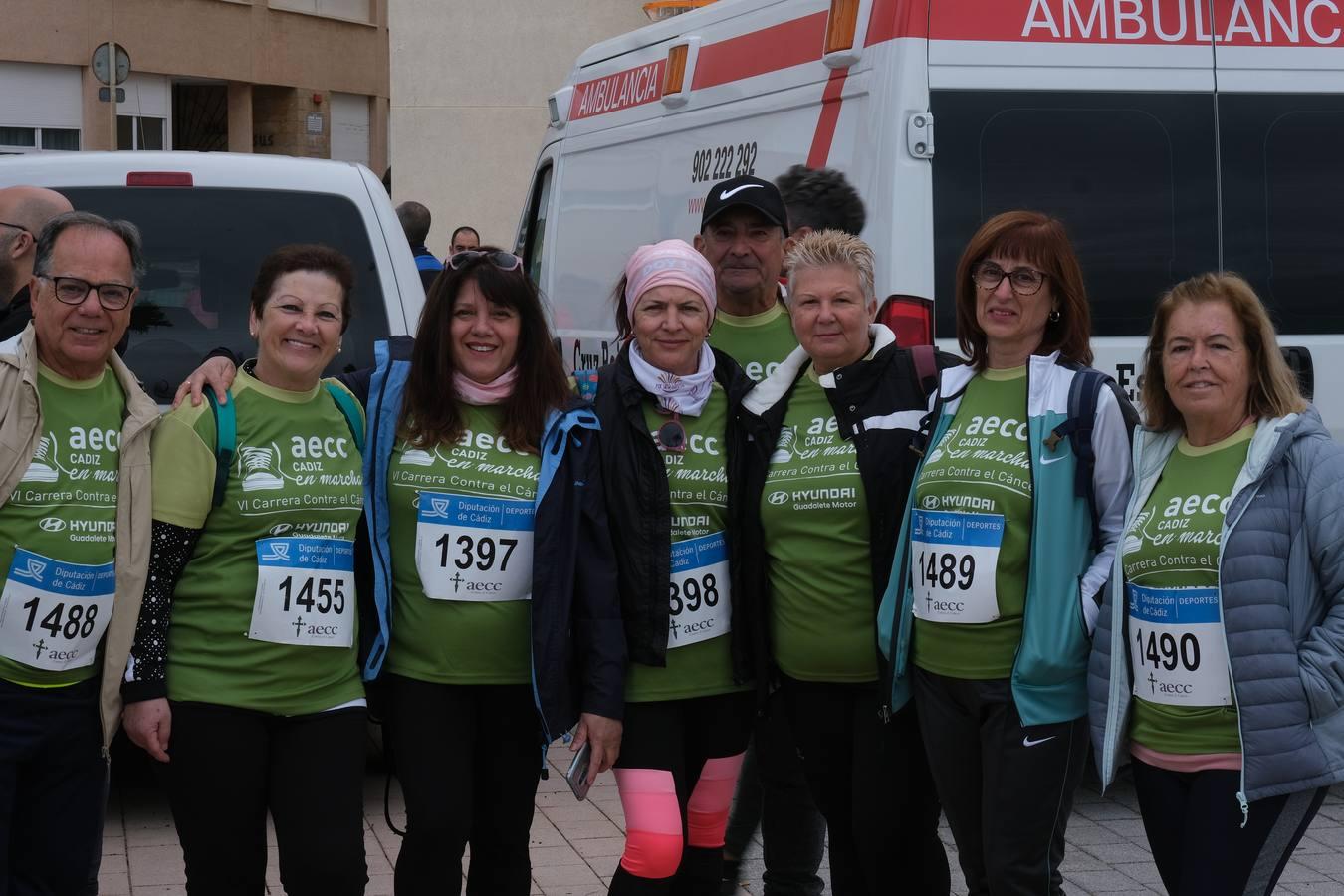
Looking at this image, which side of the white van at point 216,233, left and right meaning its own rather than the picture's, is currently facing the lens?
back

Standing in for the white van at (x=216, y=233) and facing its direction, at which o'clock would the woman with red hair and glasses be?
The woman with red hair and glasses is roughly at 5 o'clock from the white van.

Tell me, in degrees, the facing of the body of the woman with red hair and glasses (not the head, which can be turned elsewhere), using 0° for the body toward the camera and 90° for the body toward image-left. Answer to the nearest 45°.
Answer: approximately 45°

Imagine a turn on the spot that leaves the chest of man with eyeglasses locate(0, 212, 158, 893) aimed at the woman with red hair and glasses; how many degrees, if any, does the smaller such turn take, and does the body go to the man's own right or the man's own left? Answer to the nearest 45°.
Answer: approximately 90° to the man's own left

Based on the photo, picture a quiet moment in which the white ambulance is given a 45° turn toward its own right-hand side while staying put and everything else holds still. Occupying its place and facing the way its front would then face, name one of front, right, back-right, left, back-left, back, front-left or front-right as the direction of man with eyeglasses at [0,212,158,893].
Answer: back-left

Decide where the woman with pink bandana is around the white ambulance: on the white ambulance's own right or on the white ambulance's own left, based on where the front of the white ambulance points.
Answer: on the white ambulance's own left

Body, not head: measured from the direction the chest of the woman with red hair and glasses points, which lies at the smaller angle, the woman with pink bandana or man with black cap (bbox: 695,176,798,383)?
the woman with pink bandana

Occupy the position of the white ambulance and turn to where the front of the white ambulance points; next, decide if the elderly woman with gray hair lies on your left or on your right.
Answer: on your left

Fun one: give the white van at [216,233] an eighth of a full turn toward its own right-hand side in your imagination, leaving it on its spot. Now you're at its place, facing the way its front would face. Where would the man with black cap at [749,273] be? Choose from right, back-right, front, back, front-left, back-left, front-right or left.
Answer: right

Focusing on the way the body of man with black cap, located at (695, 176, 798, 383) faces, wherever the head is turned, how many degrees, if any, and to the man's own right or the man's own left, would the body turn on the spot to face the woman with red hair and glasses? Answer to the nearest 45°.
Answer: approximately 45° to the man's own left

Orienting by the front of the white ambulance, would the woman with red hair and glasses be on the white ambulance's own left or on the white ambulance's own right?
on the white ambulance's own left
